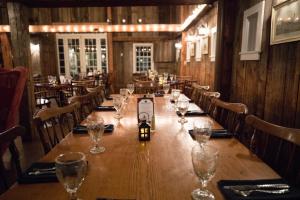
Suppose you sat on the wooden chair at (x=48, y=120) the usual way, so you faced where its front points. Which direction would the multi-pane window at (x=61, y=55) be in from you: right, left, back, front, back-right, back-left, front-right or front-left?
back-left

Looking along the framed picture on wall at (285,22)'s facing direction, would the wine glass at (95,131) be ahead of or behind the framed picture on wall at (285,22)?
ahead

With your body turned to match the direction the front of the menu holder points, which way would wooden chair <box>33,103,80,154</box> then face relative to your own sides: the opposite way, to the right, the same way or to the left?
to the left

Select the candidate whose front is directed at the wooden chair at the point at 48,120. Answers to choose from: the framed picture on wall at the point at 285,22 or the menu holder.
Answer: the framed picture on wall

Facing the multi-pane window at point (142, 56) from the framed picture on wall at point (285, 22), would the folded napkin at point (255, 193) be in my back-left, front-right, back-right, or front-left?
back-left

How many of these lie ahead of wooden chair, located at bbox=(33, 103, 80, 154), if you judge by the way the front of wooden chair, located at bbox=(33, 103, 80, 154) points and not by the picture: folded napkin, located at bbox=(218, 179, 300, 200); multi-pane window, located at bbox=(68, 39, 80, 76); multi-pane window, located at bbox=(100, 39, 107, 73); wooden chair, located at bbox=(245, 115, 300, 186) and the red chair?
2

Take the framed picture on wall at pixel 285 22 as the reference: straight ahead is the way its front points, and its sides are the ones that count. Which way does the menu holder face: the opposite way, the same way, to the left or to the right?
to the left

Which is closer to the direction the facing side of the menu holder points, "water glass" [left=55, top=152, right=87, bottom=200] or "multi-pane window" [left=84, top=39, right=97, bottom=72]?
the water glass

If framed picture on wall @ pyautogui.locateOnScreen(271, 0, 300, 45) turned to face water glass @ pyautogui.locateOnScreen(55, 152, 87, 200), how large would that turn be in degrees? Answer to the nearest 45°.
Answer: approximately 45° to its left

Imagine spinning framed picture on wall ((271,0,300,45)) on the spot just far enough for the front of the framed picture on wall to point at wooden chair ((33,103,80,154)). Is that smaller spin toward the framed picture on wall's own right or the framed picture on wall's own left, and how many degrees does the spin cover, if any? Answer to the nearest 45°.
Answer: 0° — it already faces it

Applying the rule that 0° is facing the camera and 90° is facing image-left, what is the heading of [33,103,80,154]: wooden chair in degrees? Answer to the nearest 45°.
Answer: approximately 315°

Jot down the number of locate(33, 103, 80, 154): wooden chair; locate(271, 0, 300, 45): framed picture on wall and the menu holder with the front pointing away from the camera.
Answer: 0

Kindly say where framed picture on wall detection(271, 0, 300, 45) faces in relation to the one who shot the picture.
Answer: facing the viewer and to the left of the viewer

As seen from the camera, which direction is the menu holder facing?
toward the camera
